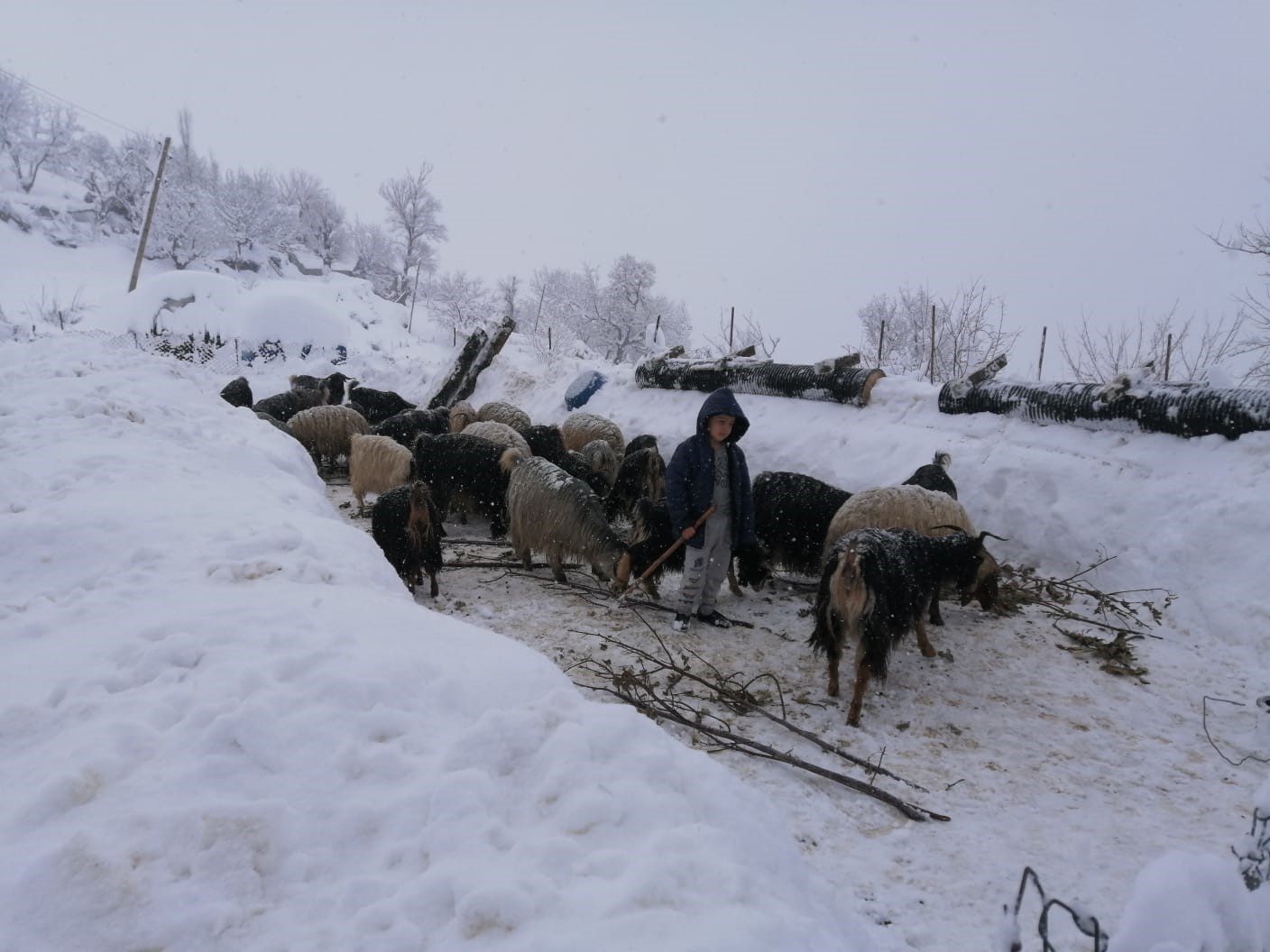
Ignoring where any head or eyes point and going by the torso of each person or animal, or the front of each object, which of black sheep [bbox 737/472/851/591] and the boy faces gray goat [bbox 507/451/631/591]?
the black sheep

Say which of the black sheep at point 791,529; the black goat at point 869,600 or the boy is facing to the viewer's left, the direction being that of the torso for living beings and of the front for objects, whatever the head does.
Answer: the black sheep

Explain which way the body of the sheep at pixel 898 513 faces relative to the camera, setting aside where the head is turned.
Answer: to the viewer's right

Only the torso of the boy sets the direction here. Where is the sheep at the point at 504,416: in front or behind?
behind

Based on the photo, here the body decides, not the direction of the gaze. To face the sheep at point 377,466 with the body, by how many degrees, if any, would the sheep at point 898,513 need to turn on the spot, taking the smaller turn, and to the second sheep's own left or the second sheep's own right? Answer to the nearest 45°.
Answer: approximately 180°

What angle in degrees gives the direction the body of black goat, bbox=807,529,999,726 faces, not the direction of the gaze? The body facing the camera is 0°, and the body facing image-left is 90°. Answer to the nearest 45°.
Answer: approximately 225°

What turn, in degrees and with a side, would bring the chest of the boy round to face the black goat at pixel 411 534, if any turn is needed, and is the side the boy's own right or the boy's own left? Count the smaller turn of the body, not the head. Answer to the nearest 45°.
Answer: approximately 135° to the boy's own right
